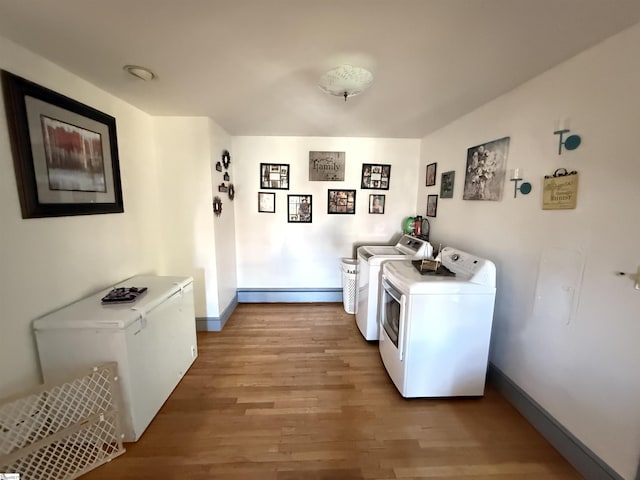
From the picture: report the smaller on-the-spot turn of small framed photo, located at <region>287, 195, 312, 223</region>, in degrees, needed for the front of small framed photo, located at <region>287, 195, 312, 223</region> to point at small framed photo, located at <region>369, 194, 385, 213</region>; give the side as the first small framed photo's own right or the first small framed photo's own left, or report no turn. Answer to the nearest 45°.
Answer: approximately 90° to the first small framed photo's own left

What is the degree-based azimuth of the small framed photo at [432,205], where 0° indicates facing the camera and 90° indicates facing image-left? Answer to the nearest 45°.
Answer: approximately 45°

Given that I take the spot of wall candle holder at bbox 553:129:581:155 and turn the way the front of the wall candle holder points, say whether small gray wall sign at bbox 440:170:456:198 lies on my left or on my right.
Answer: on my right

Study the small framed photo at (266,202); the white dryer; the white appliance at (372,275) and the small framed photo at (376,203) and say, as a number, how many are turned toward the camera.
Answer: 2

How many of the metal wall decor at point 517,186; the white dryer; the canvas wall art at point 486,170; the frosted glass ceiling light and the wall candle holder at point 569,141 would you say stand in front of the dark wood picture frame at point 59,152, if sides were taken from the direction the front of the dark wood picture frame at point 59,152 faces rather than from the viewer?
5

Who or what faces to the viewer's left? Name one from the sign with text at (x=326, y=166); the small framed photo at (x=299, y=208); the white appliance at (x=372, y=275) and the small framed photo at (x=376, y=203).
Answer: the white appliance

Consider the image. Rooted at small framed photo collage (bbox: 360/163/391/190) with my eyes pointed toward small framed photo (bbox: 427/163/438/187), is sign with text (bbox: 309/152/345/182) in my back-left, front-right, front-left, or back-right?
back-right
